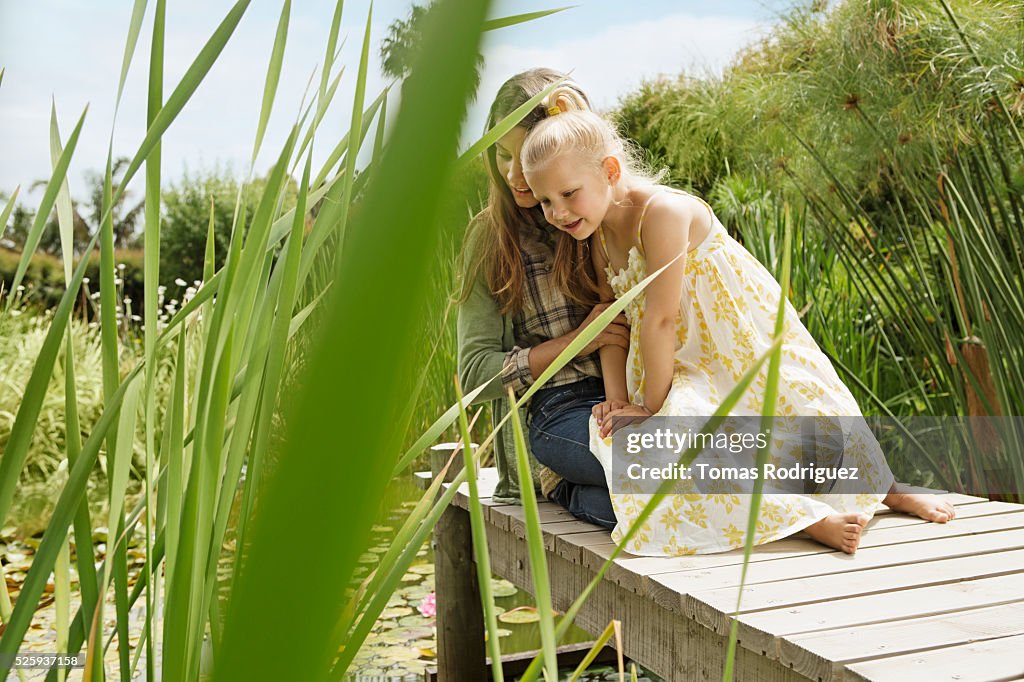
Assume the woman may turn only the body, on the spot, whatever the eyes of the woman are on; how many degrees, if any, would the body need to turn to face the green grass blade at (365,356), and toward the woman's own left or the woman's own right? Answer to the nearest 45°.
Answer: approximately 45° to the woman's own right

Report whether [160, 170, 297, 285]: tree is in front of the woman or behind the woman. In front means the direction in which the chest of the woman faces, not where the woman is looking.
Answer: behind

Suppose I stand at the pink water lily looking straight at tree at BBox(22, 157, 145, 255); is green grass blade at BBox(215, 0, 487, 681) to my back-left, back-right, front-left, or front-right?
back-left

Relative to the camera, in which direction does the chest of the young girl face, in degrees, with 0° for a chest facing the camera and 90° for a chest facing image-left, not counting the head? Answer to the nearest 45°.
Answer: approximately 45°

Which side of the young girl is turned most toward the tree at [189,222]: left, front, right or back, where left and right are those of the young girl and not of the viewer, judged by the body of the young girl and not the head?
right
